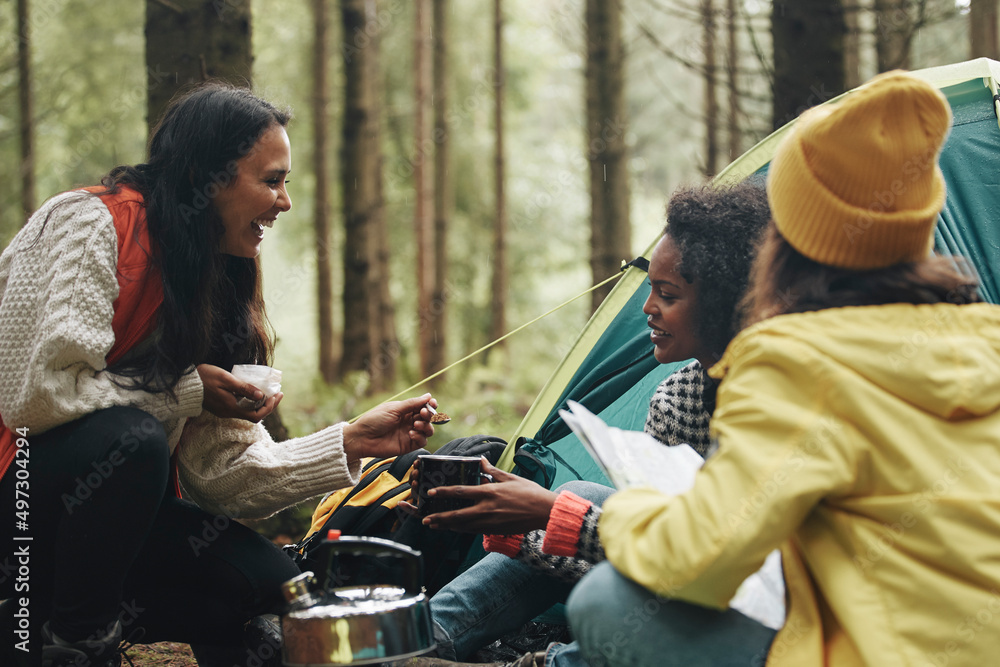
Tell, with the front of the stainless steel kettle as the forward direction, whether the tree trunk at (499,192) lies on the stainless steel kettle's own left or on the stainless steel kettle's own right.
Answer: on the stainless steel kettle's own right

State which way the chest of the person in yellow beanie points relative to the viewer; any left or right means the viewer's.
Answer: facing away from the viewer and to the left of the viewer

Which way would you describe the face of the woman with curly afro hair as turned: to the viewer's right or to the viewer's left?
to the viewer's left

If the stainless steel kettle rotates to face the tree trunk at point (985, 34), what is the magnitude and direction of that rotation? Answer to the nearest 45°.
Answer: approximately 135° to its right

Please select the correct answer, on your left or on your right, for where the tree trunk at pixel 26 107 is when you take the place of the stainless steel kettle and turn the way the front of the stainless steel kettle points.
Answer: on your right

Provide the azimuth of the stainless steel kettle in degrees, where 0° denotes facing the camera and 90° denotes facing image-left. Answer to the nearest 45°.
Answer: approximately 90°

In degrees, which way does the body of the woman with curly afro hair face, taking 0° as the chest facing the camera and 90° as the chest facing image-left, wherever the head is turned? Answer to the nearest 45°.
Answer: approximately 90°

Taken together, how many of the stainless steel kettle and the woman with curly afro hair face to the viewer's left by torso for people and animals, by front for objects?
2

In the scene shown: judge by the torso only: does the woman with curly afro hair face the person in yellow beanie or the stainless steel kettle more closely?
the stainless steel kettle

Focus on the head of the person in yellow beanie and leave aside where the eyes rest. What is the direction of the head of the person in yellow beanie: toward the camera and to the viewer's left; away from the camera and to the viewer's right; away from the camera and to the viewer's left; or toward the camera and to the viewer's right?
away from the camera and to the viewer's left
